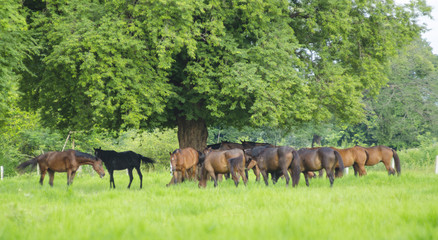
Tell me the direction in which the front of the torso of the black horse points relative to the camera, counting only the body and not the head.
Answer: to the viewer's left

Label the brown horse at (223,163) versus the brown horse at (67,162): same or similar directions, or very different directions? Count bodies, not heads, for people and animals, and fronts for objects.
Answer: very different directions

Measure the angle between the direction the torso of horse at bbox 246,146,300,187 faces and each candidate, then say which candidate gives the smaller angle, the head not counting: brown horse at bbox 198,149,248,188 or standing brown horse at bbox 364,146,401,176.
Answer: the brown horse at bbox 198,149,248,188

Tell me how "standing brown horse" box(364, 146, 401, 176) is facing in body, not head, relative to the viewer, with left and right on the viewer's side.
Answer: facing to the left of the viewer

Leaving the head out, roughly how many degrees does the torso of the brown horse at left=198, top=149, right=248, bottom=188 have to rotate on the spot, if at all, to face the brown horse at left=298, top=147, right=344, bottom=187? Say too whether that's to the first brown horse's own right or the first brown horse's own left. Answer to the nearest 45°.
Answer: approximately 180°

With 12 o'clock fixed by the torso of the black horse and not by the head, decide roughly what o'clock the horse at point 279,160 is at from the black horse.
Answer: The horse is roughly at 7 o'clock from the black horse.

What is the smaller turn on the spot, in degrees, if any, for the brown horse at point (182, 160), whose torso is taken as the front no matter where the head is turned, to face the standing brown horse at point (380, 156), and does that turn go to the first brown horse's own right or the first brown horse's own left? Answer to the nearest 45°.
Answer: approximately 135° to the first brown horse's own left

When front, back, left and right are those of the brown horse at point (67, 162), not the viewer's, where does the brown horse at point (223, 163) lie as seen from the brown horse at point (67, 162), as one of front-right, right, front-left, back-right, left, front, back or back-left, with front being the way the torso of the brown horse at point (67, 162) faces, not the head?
front-right

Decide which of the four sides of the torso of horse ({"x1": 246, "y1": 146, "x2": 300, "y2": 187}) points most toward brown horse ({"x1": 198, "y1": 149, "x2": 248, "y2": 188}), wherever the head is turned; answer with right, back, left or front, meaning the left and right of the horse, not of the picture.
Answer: front

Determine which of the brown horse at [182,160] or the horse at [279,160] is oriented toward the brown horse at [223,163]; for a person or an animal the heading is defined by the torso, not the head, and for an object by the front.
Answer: the horse

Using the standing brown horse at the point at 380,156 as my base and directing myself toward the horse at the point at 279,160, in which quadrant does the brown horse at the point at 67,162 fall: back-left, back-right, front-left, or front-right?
front-right

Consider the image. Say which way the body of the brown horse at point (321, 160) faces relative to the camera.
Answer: to the viewer's left

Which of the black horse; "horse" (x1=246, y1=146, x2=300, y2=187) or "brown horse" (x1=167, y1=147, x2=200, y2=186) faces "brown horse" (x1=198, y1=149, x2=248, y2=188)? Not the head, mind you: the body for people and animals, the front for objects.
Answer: the horse

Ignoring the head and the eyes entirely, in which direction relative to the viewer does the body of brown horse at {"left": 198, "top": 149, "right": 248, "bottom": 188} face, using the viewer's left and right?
facing to the left of the viewer

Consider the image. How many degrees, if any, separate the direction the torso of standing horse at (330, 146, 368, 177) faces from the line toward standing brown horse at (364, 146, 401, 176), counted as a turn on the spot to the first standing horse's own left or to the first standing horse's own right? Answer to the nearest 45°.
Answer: approximately 135° to the first standing horse's own right

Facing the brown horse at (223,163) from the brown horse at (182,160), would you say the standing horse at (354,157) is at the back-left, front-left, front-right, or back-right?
front-left

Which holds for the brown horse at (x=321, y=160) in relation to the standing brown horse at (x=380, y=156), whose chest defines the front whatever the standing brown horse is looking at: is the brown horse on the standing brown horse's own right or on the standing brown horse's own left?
on the standing brown horse's own left

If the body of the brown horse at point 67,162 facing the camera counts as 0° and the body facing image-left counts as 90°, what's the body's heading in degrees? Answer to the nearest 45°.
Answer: approximately 270°
